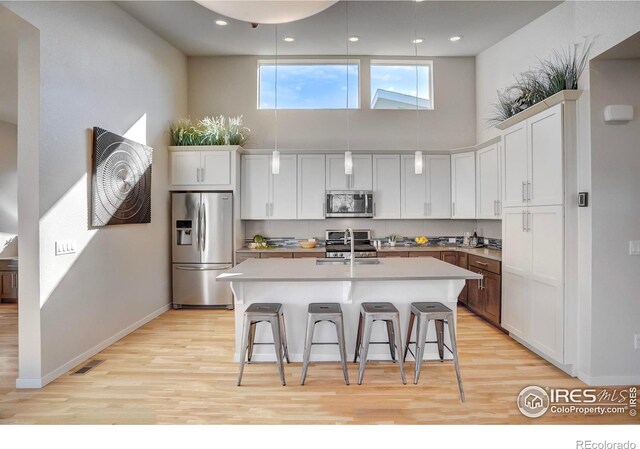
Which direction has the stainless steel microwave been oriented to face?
toward the camera

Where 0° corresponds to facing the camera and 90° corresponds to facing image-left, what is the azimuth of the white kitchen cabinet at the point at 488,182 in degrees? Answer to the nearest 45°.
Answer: approximately 45°

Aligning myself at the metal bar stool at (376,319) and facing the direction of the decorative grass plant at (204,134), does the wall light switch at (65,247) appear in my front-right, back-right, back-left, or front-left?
front-left

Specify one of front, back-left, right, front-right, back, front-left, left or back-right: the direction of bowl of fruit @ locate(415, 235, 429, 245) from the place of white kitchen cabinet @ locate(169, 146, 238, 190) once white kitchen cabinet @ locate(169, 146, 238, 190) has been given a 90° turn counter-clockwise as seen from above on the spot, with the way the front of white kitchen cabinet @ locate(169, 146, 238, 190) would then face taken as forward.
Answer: front

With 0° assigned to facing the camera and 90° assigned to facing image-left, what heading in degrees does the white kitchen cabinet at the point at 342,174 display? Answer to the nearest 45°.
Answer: approximately 0°

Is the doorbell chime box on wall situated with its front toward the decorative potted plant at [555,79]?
no

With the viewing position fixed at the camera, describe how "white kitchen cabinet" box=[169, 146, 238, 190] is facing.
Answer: facing the viewer

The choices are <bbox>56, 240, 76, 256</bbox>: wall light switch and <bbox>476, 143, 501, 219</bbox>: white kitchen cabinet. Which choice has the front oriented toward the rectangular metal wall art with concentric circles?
the white kitchen cabinet

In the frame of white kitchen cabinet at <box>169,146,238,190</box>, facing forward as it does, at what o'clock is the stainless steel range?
The stainless steel range is roughly at 9 o'clock from the white kitchen cabinet.

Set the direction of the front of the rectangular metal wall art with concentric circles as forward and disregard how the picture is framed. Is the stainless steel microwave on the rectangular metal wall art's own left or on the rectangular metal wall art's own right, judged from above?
on the rectangular metal wall art's own left

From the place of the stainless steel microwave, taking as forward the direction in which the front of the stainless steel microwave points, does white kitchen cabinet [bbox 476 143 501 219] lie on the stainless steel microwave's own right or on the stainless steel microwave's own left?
on the stainless steel microwave's own left

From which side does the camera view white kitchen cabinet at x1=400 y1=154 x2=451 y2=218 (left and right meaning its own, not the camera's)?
front

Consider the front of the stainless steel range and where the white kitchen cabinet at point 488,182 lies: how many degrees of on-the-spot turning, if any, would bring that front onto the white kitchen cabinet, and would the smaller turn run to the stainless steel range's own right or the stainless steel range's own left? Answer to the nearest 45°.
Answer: approximately 90° to the stainless steel range's own left

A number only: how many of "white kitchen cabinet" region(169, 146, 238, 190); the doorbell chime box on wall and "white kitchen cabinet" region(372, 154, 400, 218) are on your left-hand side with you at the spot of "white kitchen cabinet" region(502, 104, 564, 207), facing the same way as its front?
1

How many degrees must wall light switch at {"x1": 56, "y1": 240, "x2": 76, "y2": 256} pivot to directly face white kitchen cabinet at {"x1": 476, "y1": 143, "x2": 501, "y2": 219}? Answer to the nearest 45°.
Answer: approximately 45° to its left

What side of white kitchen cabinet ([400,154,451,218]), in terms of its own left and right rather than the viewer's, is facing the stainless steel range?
right

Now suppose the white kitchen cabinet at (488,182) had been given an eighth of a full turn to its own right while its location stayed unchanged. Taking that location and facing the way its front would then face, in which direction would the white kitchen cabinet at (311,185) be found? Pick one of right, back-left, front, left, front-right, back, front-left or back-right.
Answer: front
